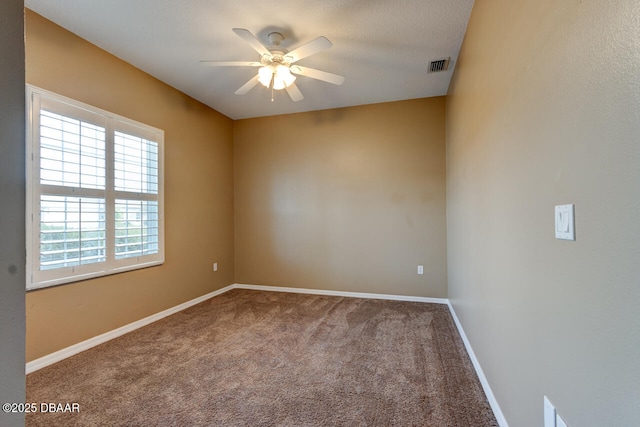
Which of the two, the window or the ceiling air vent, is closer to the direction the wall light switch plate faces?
the window

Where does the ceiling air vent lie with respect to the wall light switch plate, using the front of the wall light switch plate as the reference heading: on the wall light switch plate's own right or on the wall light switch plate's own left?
on the wall light switch plate's own right

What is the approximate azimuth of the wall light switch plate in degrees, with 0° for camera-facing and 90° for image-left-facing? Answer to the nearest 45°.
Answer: approximately 45°

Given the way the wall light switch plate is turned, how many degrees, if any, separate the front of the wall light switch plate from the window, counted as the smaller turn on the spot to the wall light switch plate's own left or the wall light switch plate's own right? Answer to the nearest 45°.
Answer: approximately 45° to the wall light switch plate's own right
